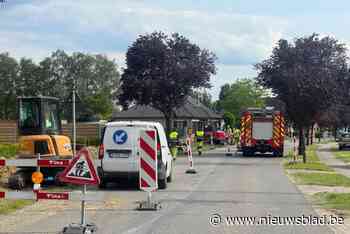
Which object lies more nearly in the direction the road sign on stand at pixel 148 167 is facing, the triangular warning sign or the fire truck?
the triangular warning sign

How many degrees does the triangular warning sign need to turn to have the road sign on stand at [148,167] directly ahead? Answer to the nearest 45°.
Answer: approximately 135° to its left

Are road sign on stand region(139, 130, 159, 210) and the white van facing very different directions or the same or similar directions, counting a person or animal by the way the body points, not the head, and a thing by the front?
very different directions

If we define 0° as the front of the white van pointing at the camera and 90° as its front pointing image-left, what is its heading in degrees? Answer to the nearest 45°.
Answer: approximately 180°

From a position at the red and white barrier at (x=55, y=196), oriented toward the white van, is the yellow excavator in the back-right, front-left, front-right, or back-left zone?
front-left

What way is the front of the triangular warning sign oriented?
toward the camera

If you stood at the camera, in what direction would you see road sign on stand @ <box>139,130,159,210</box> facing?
facing the viewer

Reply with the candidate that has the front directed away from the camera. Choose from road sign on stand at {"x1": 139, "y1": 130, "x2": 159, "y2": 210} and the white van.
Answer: the white van

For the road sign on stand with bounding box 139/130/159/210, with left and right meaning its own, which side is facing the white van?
back

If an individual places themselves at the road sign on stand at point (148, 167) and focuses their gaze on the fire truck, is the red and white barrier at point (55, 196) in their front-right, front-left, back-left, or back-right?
back-left
